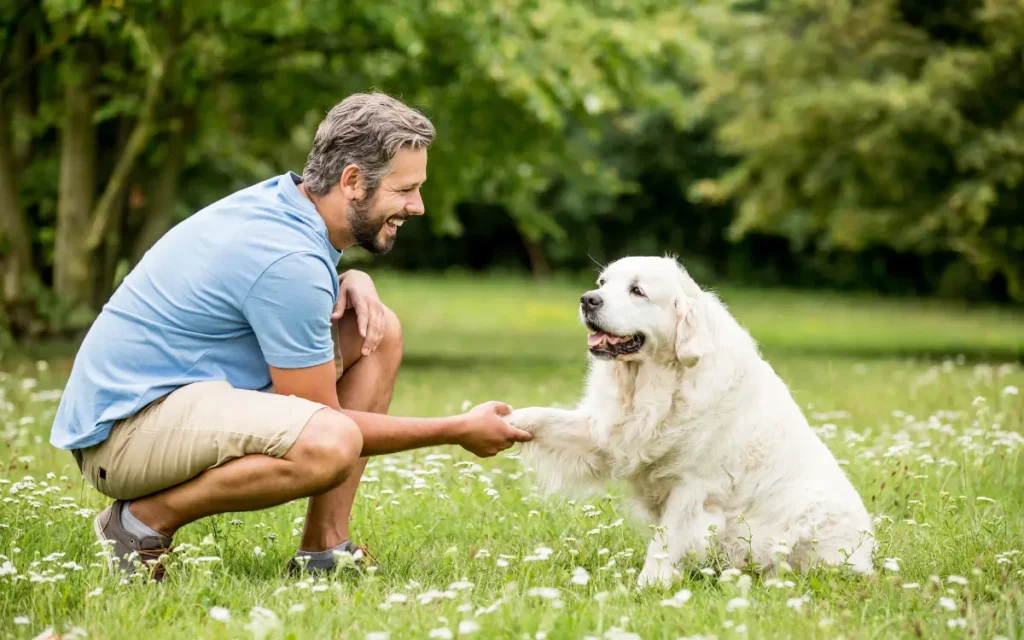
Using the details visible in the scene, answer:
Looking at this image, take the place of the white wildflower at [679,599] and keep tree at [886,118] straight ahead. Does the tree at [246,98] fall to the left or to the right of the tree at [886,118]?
left

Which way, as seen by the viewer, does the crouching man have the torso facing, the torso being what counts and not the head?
to the viewer's right

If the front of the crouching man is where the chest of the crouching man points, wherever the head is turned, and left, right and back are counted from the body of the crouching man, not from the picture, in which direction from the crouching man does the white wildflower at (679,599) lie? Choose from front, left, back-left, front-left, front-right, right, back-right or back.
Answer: front-right

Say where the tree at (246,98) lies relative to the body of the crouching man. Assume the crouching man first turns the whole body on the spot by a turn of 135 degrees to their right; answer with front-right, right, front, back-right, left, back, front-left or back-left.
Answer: back-right

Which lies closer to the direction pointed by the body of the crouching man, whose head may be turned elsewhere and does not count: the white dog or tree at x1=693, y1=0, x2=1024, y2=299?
the white dog

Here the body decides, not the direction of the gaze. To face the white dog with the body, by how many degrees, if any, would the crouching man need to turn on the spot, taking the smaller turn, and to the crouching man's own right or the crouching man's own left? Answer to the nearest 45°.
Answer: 0° — they already face it

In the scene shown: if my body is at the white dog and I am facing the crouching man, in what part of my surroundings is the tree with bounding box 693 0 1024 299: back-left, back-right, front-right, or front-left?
back-right

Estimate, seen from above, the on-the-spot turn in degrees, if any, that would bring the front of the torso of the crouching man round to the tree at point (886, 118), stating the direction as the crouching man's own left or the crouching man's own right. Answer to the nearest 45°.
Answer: approximately 45° to the crouching man's own left
